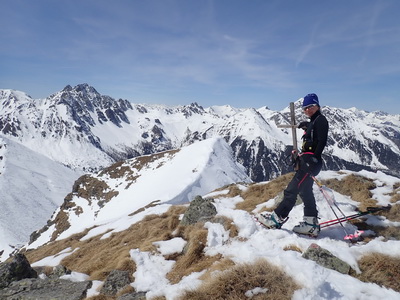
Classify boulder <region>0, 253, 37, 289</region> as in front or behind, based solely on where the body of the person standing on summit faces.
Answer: in front

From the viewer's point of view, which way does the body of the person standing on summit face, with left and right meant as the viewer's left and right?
facing to the left of the viewer

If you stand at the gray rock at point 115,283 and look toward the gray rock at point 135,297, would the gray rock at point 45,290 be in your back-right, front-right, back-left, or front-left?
back-right

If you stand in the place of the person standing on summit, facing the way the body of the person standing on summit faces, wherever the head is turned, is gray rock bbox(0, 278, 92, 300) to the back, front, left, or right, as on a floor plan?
front

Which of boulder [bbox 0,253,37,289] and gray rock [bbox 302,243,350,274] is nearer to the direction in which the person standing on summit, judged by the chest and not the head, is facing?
the boulder

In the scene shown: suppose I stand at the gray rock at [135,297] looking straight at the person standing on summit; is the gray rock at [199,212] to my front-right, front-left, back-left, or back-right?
front-left

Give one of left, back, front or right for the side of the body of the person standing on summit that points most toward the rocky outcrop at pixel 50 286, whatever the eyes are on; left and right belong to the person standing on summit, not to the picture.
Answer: front

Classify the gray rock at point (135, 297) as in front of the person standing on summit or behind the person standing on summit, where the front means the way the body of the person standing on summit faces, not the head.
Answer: in front
